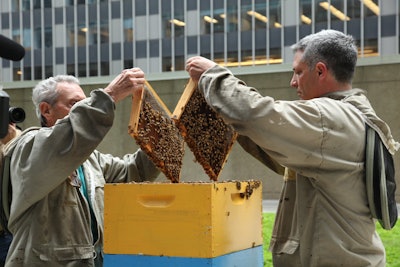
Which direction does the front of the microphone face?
to the viewer's right

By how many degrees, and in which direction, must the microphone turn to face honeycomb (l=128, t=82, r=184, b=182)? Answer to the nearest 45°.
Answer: approximately 45° to its left
